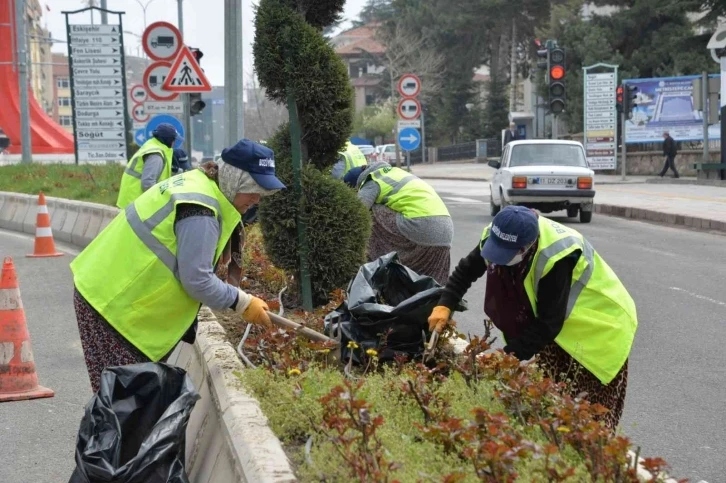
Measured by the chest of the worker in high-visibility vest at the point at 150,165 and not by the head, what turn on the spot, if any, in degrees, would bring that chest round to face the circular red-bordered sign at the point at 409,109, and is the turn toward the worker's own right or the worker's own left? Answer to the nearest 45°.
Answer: approximately 90° to the worker's own left

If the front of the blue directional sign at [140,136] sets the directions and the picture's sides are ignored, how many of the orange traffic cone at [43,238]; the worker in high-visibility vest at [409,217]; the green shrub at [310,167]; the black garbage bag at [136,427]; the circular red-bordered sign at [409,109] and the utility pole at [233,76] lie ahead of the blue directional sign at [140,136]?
5

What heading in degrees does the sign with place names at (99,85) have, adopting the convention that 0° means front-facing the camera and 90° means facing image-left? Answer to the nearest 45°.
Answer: approximately 0°

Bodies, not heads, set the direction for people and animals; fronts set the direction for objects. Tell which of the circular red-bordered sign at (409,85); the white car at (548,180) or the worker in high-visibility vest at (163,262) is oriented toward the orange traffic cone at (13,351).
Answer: the circular red-bordered sign

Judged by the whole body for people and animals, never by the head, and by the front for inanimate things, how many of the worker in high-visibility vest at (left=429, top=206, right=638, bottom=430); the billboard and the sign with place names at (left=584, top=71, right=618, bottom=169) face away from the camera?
0

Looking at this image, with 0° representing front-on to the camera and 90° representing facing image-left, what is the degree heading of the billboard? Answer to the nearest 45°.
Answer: approximately 0°

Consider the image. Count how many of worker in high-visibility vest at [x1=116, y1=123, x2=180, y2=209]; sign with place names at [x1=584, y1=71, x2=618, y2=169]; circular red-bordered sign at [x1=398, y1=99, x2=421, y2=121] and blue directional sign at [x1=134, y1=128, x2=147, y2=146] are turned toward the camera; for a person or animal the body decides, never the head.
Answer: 3

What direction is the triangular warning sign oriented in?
toward the camera

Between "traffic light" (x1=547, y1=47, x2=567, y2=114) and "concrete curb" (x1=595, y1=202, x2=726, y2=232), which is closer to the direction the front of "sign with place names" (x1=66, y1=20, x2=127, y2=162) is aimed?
the concrete curb

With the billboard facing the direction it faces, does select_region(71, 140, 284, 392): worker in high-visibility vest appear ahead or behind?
ahead

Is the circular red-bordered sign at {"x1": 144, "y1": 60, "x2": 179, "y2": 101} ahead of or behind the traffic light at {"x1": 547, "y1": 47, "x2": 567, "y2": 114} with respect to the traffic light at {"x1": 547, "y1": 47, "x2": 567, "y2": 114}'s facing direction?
ahead

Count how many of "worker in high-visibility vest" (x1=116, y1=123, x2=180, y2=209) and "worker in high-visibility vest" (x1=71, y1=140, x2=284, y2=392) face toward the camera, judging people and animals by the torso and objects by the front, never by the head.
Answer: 0

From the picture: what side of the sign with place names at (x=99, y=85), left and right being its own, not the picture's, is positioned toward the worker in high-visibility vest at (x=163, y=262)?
front

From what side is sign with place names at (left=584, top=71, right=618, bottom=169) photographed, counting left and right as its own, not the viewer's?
front

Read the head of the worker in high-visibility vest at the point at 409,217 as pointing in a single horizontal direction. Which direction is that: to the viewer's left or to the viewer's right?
to the viewer's left

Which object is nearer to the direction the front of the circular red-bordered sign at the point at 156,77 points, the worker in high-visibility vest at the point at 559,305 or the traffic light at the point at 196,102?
the worker in high-visibility vest

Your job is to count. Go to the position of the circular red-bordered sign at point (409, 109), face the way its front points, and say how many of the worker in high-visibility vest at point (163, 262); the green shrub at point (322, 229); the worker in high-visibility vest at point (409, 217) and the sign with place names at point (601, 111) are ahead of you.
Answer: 3

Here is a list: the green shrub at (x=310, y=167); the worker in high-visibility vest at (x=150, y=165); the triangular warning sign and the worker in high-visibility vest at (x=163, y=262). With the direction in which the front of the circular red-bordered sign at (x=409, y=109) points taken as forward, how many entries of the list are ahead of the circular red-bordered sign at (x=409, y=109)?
4

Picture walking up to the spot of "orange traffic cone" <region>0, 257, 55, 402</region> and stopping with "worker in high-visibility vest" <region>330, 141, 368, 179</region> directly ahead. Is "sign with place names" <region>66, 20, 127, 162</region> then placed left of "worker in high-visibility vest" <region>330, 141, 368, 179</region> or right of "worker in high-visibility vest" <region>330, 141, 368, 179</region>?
left

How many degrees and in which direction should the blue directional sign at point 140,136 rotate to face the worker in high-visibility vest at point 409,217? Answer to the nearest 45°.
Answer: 0° — it already faces them
